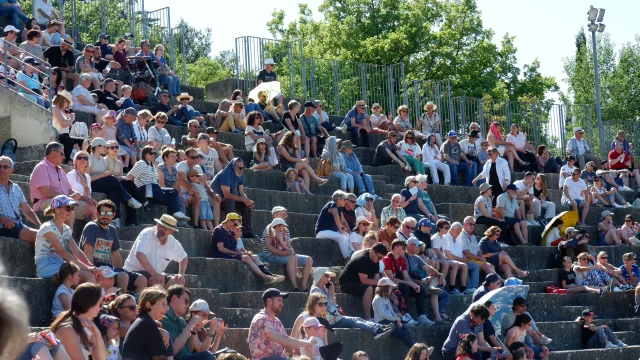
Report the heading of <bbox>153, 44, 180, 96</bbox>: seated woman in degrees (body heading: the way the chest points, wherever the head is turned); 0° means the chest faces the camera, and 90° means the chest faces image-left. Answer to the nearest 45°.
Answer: approximately 315°

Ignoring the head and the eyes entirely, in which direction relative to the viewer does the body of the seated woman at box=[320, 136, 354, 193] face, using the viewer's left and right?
facing the viewer and to the right of the viewer

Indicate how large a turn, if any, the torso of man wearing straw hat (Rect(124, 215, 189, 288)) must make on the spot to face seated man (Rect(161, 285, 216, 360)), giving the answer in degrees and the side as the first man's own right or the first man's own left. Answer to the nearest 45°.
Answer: approximately 45° to the first man's own right

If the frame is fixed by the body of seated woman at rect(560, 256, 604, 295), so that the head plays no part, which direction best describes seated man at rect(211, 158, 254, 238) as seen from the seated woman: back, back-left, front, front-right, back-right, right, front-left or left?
right

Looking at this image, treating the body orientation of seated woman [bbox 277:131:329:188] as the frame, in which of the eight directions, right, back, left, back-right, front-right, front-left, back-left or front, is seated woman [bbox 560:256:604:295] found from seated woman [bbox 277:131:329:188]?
front-left

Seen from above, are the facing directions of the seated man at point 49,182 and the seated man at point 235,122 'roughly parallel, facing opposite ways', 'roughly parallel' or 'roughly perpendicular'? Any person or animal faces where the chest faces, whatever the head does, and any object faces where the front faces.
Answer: roughly parallel

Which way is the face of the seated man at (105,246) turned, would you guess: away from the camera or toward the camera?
toward the camera

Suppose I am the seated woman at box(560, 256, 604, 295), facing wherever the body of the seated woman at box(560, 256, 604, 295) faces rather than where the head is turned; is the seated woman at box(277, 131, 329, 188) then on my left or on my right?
on my right

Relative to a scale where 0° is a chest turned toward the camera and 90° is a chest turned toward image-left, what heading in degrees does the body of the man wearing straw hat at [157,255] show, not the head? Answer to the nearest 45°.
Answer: approximately 315°

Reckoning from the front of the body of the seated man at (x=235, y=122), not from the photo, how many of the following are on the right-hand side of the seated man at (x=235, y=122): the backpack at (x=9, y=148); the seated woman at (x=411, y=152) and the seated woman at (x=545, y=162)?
1

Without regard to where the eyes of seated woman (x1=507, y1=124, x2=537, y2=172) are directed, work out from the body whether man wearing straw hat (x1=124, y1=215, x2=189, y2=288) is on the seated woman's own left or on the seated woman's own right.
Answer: on the seated woman's own right

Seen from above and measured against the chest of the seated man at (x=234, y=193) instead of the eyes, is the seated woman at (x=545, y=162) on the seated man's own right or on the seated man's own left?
on the seated man's own left

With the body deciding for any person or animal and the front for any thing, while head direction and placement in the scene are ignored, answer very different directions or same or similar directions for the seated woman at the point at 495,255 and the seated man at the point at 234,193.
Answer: same or similar directions
